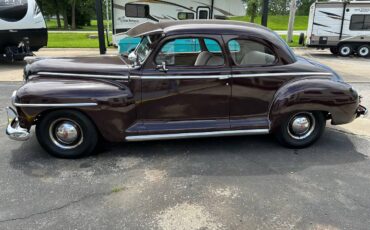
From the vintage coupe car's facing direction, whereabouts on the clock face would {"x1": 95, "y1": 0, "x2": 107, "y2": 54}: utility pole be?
The utility pole is roughly at 2 o'clock from the vintage coupe car.

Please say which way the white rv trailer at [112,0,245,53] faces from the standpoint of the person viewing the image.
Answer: facing to the right of the viewer

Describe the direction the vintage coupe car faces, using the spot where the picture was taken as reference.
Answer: facing to the left of the viewer

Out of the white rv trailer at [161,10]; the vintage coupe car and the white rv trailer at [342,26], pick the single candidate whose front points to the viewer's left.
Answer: the vintage coupe car

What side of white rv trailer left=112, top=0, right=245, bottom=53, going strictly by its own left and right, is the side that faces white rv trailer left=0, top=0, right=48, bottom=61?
back

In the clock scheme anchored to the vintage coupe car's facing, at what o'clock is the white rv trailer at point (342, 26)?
The white rv trailer is roughly at 4 o'clock from the vintage coupe car.

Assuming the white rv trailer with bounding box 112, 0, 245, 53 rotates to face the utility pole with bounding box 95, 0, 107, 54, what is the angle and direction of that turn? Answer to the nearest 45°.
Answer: approximately 135° to its right

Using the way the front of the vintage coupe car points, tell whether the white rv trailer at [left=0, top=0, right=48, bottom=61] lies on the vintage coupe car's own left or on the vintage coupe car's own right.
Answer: on the vintage coupe car's own right

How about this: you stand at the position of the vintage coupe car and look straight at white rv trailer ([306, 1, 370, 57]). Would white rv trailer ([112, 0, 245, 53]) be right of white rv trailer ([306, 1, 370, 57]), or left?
left

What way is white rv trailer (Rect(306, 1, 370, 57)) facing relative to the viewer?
to the viewer's right

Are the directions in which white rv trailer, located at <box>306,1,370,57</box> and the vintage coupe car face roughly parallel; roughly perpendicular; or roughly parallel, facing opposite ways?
roughly parallel, facing opposite ways
